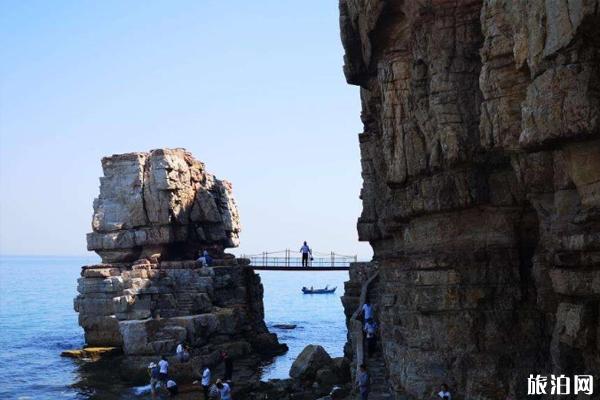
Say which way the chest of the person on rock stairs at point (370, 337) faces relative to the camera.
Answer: away from the camera

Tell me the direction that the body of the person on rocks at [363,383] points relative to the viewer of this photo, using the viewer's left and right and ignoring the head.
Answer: facing away from the viewer

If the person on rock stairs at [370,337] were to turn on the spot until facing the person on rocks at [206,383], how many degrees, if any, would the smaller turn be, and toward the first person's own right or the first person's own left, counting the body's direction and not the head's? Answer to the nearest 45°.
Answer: approximately 90° to the first person's own left

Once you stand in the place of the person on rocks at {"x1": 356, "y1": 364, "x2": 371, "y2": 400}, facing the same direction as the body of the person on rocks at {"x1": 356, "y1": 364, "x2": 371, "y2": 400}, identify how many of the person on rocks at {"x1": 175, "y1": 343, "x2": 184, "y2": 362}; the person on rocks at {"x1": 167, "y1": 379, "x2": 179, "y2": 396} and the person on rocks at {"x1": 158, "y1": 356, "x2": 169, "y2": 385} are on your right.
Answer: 0

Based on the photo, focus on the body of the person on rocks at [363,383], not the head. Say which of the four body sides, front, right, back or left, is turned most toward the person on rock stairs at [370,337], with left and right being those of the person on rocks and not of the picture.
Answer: front

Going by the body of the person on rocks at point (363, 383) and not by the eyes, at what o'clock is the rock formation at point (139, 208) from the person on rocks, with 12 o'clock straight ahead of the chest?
The rock formation is roughly at 11 o'clock from the person on rocks.

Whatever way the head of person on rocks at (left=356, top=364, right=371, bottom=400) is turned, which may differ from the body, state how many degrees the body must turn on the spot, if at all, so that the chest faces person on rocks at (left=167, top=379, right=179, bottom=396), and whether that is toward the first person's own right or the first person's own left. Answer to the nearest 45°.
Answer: approximately 45° to the first person's own left

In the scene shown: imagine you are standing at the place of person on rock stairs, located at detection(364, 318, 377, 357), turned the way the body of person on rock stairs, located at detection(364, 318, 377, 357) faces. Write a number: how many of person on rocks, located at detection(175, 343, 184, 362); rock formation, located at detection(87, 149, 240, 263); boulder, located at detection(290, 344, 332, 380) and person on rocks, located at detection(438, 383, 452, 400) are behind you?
1

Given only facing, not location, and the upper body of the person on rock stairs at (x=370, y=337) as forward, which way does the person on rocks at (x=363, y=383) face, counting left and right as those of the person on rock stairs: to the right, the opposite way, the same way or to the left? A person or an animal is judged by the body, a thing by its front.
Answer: the same way

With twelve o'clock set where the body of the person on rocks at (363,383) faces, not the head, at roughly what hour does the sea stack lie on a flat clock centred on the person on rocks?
The sea stack is roughly at 11 o'clock from the person on rocks.

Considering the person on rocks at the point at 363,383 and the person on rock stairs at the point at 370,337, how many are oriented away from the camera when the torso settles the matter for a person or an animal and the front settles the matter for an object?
2

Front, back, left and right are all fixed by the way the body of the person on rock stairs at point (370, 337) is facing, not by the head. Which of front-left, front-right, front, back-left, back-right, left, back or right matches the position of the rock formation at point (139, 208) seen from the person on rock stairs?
front-left

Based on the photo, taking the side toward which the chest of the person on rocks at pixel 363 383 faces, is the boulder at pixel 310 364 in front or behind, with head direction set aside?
in front
